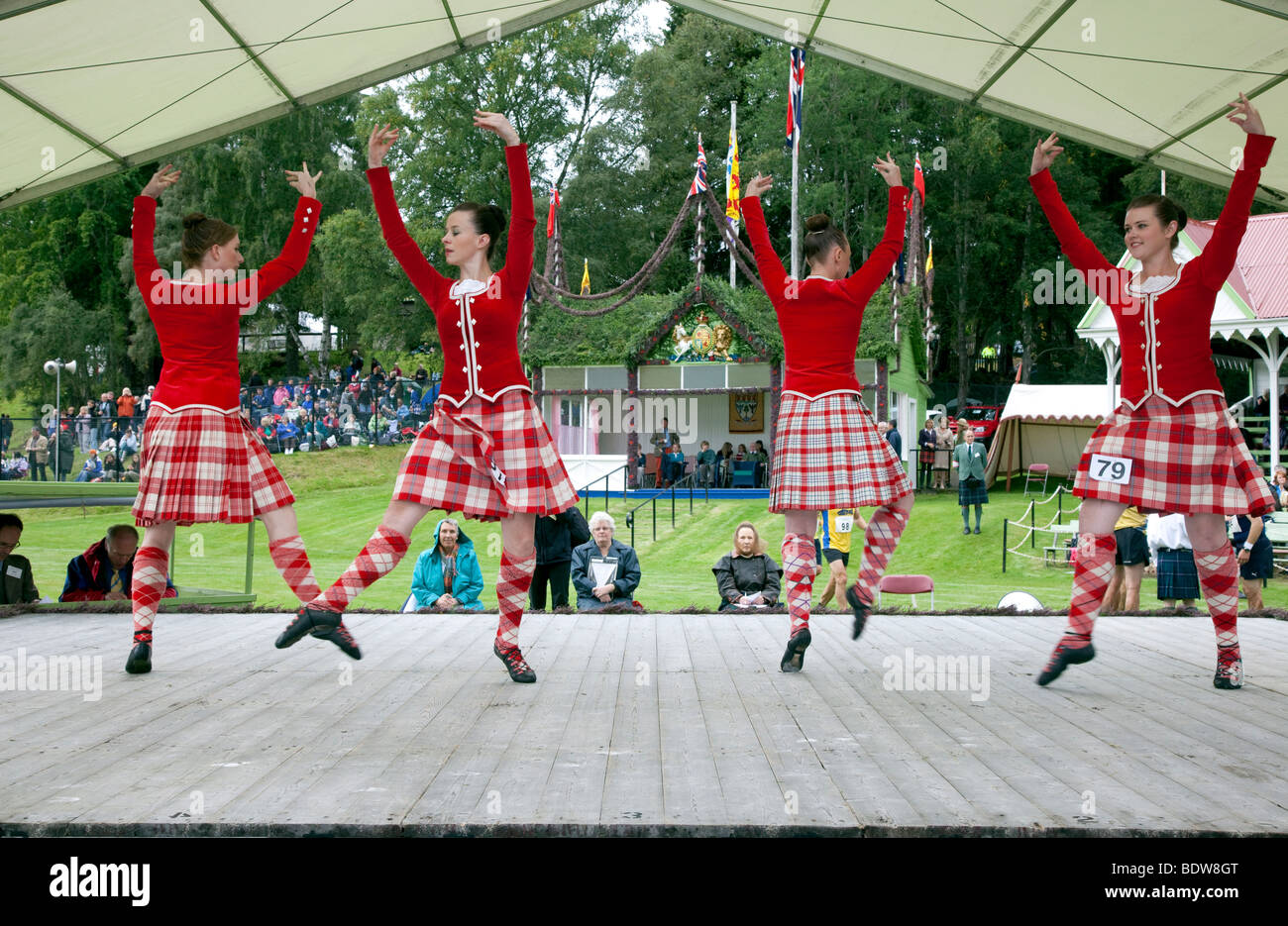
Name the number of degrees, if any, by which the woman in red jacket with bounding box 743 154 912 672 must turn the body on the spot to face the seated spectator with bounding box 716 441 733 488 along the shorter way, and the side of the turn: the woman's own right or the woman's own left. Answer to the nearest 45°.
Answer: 0° — they already face them

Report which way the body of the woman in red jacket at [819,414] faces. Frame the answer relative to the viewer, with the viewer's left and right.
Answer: facing away from the viewer

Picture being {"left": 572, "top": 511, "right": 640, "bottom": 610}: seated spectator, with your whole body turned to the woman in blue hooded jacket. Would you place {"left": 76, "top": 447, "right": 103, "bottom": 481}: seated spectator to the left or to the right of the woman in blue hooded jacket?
right

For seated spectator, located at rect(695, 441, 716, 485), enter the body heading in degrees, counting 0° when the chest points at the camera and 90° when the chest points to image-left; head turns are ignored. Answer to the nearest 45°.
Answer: approximately 0°

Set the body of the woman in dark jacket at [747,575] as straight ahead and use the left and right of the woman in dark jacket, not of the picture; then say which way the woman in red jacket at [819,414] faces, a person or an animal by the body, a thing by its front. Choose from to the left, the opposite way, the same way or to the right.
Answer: the opposite way

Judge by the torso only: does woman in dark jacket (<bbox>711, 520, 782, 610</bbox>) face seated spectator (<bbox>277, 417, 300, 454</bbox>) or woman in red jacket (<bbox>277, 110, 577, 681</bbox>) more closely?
the woman in red jacket
